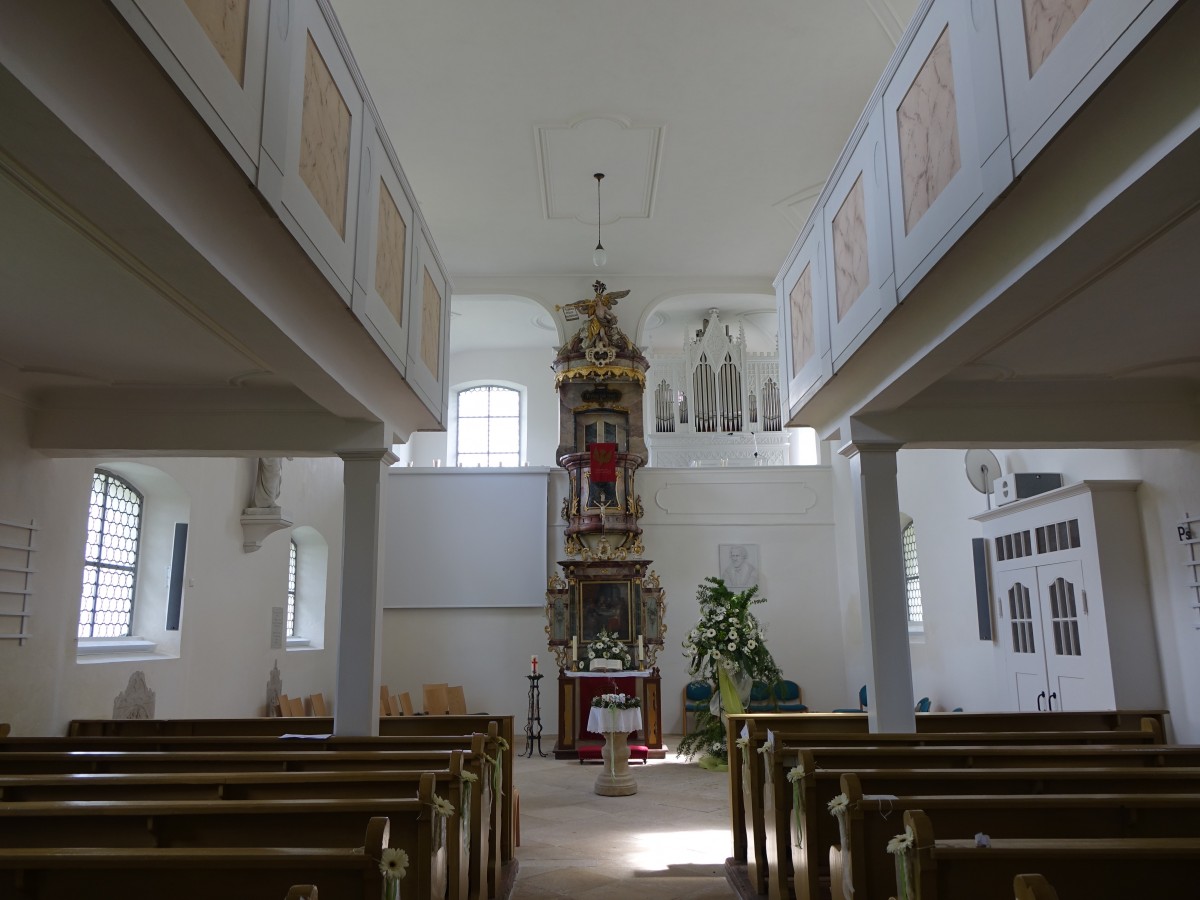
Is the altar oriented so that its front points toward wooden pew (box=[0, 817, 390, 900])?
yes

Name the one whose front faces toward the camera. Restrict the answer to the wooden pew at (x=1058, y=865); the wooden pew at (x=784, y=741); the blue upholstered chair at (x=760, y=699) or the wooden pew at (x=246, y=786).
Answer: the blue upholstered chair

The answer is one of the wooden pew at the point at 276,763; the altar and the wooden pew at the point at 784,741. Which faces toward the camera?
the altar

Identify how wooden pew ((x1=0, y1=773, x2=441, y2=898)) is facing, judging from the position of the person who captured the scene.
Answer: facing away from the viewer

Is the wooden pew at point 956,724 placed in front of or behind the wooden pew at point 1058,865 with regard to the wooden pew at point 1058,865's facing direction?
in front

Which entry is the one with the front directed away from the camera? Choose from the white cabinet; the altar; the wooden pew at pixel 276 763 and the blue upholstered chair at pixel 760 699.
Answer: the wooden pew

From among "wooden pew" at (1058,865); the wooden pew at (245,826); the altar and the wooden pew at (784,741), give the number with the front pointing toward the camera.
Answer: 1

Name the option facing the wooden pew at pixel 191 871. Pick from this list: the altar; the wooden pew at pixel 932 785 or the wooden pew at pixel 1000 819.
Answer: the altar

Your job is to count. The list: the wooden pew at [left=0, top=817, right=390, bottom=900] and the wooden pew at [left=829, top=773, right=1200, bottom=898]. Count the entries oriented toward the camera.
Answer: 0

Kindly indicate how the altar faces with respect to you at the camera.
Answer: facing the viewer

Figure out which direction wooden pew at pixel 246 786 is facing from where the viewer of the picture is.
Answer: facing away from the viewer

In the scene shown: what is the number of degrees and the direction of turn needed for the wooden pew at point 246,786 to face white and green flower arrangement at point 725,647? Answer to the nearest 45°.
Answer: approximately 45° to its right

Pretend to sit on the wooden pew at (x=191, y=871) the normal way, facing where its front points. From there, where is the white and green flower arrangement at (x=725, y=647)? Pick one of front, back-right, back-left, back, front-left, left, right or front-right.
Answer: front-right

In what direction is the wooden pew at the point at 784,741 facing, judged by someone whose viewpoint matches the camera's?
facing away from the viewer

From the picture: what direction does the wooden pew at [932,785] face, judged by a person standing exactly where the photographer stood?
facing away from the viewer

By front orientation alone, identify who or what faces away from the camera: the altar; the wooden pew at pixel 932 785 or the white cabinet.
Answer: the wooden pew

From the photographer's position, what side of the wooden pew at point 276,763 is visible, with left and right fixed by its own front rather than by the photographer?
back
